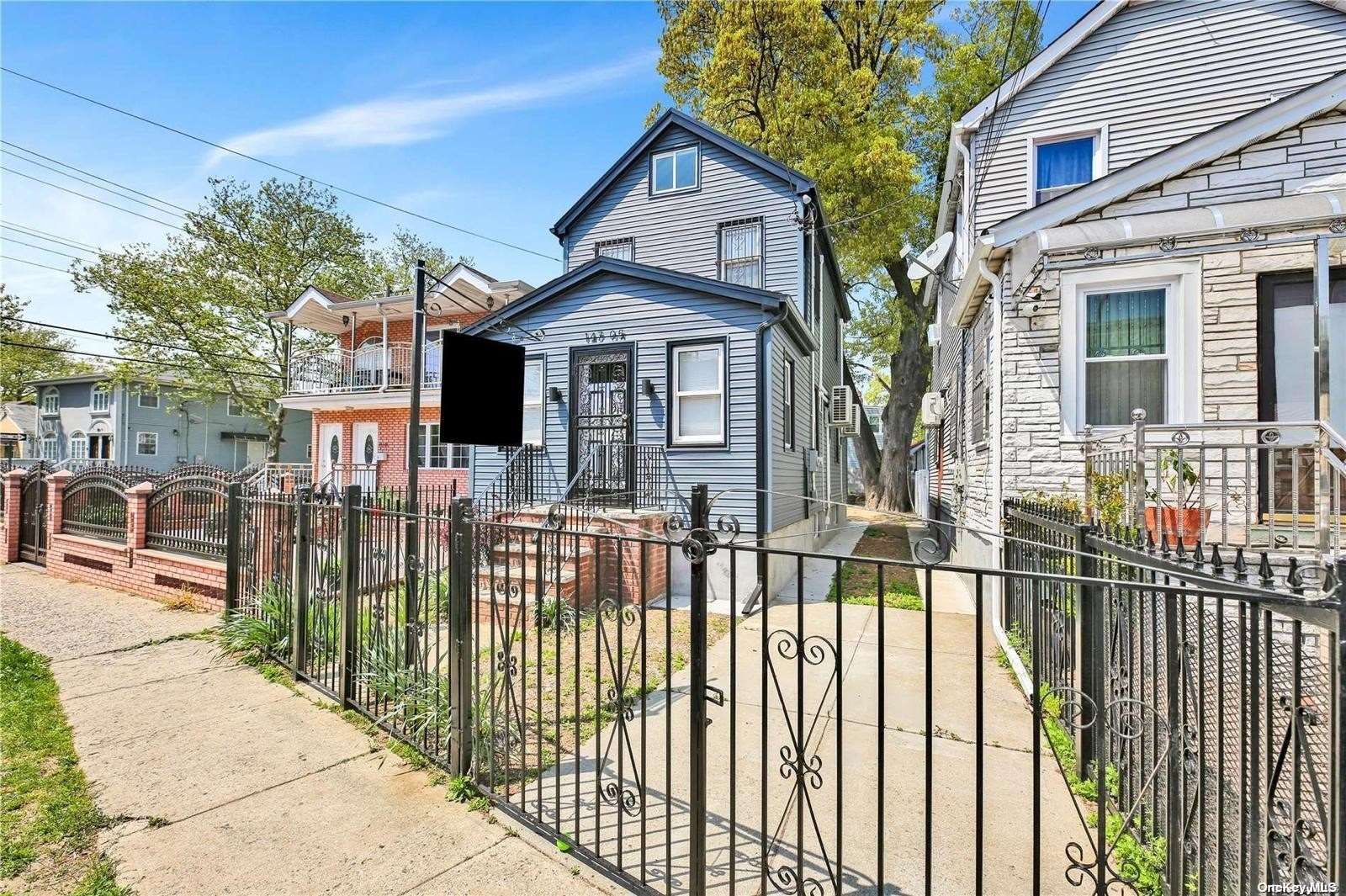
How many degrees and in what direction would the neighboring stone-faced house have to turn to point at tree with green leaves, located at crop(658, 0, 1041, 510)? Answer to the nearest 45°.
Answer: approximately 135° to its right

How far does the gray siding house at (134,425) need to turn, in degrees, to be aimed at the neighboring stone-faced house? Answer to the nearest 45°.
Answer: approximately 45° to its left

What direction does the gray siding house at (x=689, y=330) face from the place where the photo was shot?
facing the viewer and to the left of the viewer

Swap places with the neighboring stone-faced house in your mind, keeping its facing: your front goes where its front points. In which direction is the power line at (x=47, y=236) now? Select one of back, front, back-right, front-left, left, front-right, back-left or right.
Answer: right

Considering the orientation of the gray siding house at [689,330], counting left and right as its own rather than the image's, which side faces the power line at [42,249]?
right

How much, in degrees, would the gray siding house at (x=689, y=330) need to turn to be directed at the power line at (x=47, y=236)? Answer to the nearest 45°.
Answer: approximately 90° to its right

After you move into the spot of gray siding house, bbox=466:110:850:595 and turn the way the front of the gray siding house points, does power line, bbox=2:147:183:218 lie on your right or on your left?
on your right

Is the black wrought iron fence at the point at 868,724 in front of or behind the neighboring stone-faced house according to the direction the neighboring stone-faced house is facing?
in front

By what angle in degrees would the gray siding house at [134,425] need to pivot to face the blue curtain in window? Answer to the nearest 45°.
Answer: approximately 45° to its left

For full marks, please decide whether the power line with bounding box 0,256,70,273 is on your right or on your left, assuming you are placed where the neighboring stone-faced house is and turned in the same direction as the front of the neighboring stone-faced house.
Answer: on your right

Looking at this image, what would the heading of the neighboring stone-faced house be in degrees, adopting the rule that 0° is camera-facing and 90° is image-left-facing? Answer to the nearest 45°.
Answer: approximately 0°

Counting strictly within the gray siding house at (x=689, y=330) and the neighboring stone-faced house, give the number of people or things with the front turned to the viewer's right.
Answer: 0

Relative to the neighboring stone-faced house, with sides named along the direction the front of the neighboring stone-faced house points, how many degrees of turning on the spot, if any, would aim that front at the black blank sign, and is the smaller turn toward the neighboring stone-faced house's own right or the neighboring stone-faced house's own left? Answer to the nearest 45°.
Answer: approximately 45° to the neighboring stone-faced house's own right

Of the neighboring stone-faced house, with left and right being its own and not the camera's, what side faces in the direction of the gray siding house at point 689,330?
right
